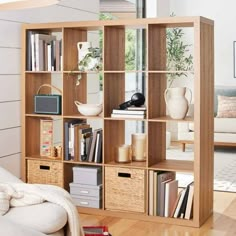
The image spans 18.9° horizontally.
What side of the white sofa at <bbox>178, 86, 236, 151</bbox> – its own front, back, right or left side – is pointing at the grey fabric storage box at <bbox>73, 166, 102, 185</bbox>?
front

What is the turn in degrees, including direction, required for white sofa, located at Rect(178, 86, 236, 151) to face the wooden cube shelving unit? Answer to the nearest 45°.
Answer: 0° — it already faces it

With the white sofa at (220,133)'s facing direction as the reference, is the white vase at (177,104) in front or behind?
in front

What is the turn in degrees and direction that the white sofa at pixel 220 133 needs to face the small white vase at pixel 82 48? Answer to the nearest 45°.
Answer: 0° — it already faces it

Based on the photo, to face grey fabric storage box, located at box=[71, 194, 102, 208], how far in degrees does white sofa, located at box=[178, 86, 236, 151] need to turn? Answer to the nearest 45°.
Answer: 0° — it already faces it

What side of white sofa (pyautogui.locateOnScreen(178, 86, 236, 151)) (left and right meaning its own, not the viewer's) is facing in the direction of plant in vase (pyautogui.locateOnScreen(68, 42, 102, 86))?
front

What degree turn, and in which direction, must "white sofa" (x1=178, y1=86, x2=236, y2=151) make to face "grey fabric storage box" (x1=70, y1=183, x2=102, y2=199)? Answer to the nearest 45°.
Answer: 0° — it already faces it

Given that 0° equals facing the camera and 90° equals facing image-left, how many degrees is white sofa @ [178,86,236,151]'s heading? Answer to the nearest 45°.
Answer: approximately 0°

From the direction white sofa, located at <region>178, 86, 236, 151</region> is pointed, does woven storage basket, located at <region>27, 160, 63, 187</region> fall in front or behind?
in front

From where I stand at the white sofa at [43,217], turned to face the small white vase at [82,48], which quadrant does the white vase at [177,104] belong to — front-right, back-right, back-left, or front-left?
front-right
